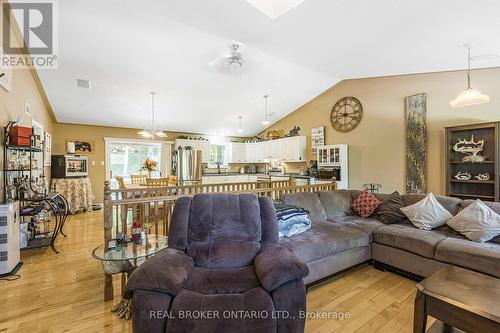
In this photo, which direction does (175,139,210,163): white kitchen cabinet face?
toward the camera

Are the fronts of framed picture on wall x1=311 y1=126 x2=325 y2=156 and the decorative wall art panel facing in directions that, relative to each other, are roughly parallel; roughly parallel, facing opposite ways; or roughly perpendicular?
roughly parallel

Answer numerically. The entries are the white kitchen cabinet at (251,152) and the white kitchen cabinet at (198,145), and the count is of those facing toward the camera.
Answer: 2

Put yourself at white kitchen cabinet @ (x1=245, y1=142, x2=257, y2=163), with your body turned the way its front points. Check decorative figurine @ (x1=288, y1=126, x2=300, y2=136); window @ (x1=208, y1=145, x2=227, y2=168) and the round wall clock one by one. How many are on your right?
1

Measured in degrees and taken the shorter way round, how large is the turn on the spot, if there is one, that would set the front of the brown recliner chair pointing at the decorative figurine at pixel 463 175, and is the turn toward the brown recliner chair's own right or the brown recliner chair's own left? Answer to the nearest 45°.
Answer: approximately 135° to the brown recliner chair's own left

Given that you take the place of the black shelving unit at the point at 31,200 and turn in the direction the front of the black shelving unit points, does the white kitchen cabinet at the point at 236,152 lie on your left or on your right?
on your left

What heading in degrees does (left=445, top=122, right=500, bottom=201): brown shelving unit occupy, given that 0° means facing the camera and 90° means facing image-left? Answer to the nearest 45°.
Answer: approximately 45°

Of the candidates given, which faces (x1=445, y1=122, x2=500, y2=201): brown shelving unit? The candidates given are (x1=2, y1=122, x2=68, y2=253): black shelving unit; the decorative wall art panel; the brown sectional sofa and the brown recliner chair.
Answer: (x1=2, y1=122, x2=68, y2=253): black shelving unit

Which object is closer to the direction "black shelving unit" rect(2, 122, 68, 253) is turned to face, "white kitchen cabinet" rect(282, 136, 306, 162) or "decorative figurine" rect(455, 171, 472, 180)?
the decorative figurine

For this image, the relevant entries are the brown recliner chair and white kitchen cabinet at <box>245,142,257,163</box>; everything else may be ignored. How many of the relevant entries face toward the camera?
2

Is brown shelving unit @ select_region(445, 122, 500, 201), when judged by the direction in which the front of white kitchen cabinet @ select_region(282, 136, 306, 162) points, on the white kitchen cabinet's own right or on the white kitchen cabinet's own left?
on the white kitchen cabinet's own left

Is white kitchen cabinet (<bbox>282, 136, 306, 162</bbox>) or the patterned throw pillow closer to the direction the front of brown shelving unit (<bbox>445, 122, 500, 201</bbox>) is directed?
the patterned throw pillow

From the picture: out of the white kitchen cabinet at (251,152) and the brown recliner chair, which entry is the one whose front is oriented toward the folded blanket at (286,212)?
the white kitchen cabinet
